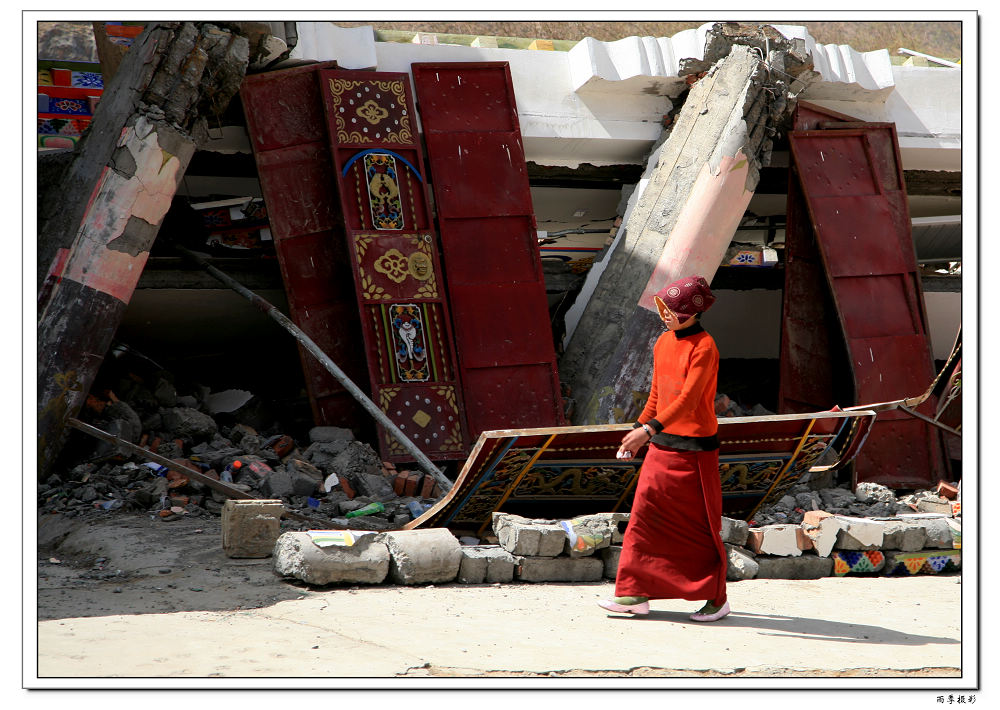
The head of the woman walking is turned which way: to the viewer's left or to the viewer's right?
to the viewer's left

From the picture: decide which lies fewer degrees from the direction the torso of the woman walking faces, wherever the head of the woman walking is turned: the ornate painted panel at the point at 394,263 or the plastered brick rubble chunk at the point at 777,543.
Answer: the ornate painted panel

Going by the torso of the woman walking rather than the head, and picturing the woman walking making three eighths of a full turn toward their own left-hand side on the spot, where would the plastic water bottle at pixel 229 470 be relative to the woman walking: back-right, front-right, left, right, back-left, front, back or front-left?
back

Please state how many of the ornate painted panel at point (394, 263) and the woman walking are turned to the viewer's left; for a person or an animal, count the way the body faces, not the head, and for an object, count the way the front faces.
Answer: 1

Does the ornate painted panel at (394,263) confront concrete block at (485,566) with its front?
yes

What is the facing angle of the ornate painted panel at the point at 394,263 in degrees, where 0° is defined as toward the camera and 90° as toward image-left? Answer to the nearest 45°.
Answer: approximately 0°

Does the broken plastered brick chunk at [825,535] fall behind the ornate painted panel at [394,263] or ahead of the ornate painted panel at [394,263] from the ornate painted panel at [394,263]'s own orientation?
ahead

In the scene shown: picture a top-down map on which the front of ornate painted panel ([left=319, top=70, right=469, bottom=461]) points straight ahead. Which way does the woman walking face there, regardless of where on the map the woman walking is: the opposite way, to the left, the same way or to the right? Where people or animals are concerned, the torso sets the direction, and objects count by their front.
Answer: to the right

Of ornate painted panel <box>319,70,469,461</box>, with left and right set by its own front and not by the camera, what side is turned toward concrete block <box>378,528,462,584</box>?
front

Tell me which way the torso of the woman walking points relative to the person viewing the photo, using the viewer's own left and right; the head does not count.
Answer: facing to the left of the viewer
